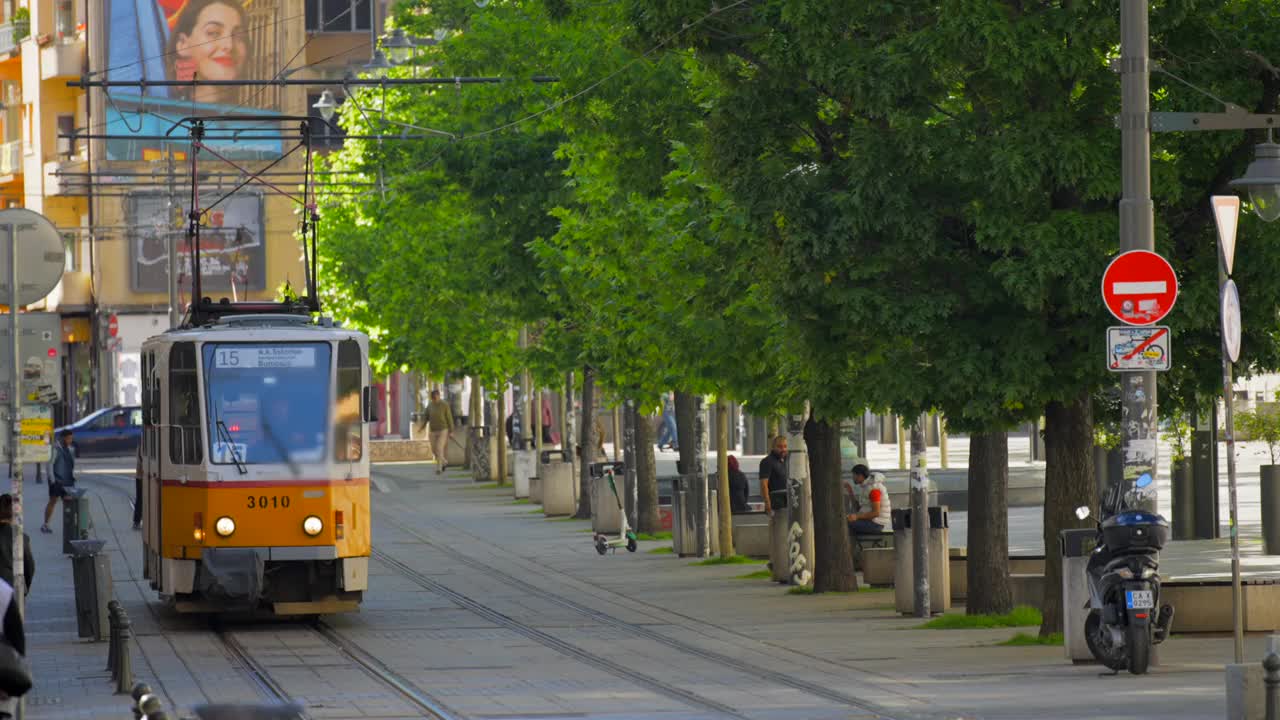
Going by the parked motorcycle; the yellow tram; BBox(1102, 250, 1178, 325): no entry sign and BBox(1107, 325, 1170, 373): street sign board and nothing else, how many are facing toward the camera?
3

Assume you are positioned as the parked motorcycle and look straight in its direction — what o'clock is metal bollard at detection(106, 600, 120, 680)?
The metal bollard is roughly at 10 o'clock from the parked motorcycle.

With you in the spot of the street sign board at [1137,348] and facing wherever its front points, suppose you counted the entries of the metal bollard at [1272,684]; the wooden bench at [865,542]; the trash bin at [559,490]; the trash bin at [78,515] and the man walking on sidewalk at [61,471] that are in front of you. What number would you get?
1

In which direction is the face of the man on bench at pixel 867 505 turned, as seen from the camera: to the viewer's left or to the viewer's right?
to the viewer's left

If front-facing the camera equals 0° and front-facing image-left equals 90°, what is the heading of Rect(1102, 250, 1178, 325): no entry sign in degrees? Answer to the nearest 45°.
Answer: approximately 0°

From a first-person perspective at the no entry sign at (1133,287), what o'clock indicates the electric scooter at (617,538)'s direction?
The electric scooter is roughly at 5 o'clock from the no entry sign.

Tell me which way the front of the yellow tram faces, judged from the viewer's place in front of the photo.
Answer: facing the viewer

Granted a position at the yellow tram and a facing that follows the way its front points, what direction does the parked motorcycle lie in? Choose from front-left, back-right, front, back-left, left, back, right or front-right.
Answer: front-left

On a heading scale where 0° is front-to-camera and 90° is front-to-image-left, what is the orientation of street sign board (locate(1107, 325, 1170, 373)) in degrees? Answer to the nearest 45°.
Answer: approximately 0°

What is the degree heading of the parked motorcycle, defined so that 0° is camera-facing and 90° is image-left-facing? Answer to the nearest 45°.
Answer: approximately 135°

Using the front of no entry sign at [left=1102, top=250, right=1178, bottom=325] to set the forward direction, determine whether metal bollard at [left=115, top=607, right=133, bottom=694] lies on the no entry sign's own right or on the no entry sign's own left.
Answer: on the no entry sign's own right
